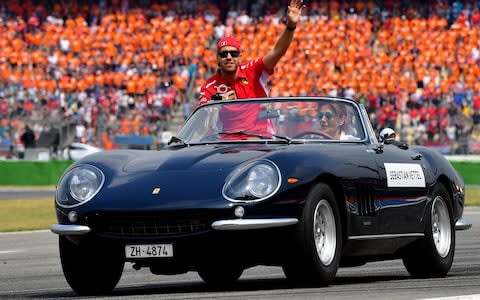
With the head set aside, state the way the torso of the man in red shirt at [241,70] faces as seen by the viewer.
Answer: toward the camera

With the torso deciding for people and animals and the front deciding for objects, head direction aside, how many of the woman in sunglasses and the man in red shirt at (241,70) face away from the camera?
0

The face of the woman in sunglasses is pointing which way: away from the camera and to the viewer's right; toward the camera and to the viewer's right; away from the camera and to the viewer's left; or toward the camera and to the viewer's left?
toward the camera and to the viewer's left

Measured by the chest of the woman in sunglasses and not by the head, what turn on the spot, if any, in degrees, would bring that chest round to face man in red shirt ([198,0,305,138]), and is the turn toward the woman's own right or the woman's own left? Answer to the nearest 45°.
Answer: approximately 90° to the woman's own right

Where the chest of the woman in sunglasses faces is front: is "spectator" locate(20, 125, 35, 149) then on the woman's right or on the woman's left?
on the woman's right

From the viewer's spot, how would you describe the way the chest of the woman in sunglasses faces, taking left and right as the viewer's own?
facing the viewer and to the left of the viewer

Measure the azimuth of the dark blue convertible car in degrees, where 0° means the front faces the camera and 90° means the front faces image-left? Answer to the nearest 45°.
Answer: approximately 45°
